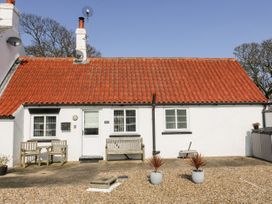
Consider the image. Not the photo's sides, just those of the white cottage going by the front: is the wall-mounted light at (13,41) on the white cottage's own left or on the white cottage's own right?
on the white cottage's own right

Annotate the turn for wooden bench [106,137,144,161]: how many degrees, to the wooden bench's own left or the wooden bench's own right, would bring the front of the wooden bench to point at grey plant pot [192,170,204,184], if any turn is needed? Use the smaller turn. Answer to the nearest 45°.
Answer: approximately 45° to the wooden bench's own left

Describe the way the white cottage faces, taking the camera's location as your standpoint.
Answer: facing the viewer

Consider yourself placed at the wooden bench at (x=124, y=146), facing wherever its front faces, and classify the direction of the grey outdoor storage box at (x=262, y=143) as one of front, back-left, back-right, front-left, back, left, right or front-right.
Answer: left

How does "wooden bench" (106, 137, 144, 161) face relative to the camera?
toward the camera

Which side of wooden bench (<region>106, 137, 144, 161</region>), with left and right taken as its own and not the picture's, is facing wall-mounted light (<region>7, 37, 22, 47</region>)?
right

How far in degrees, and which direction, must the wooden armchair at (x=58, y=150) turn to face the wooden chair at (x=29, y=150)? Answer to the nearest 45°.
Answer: approximately 45° to its right

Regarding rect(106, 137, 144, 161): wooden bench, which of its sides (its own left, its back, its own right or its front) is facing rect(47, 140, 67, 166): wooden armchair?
right

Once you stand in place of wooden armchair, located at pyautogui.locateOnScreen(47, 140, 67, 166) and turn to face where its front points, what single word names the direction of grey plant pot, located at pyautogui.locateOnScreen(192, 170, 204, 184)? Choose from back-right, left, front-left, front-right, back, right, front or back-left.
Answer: left

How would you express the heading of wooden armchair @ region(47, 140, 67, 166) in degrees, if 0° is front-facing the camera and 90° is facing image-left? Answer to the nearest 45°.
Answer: approximately 45°

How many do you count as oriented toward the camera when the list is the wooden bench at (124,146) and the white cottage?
2
